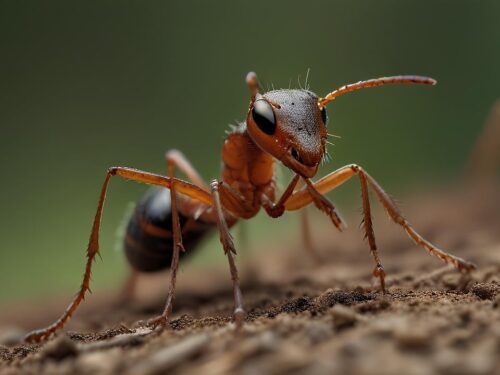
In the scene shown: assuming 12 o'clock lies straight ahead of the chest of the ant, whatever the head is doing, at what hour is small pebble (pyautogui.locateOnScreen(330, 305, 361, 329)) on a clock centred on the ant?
The small pebble is roughly at 1 o'clock from the ant.

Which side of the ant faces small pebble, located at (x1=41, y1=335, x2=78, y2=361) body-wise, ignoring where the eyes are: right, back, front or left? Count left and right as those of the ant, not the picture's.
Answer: right

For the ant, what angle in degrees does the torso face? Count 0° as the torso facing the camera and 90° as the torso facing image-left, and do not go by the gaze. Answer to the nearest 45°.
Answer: approximately 315°
